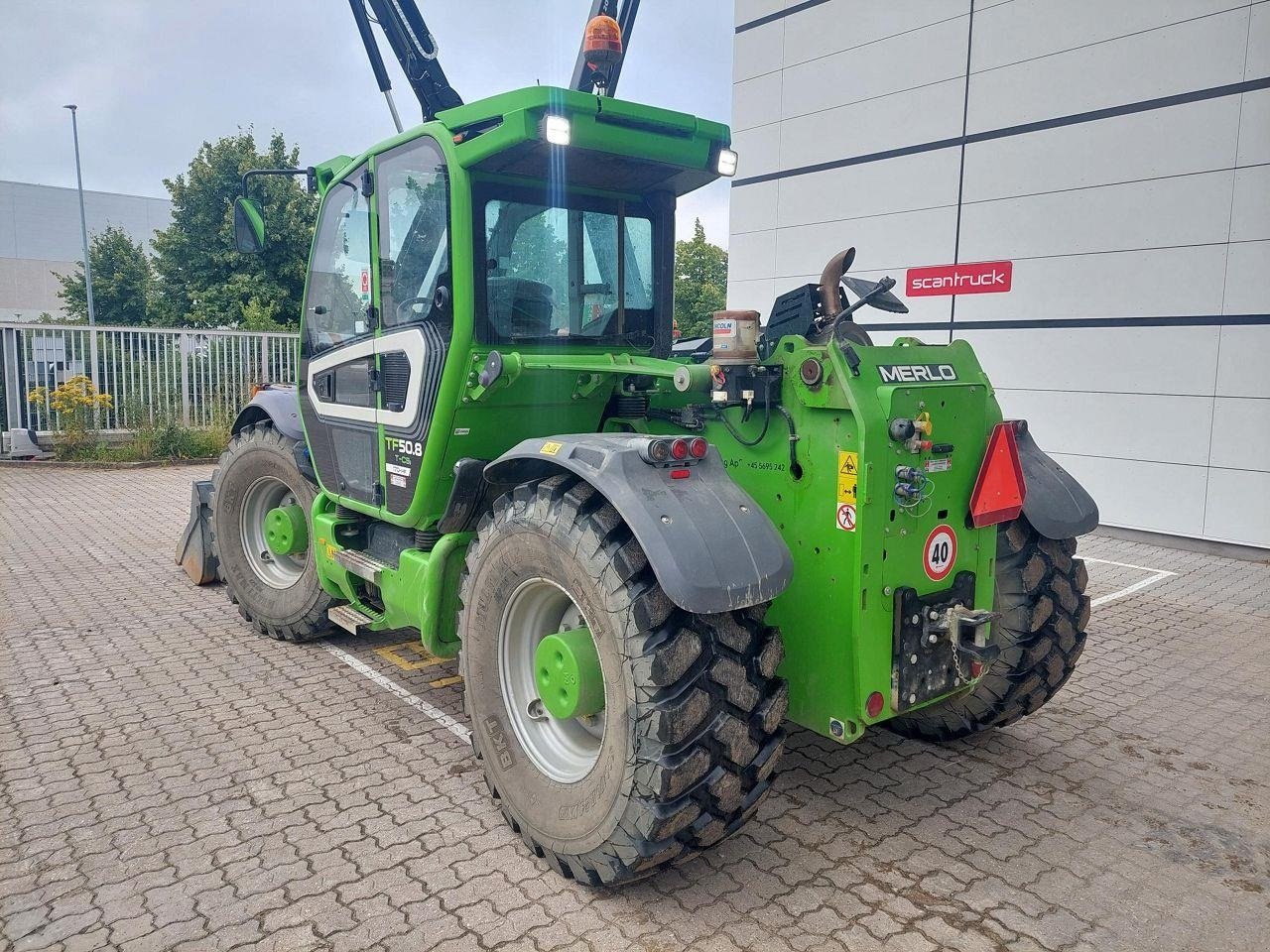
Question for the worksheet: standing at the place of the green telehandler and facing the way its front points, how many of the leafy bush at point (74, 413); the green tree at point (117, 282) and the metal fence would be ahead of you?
3

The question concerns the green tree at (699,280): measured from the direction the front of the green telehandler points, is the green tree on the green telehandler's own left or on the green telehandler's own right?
on the green telehandler's own right

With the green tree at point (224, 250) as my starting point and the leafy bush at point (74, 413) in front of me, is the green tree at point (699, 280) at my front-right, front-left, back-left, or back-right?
back-left

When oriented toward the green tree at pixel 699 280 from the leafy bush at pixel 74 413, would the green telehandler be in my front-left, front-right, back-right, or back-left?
back-right

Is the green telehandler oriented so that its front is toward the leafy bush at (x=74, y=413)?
yes

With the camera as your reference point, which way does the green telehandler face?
facing away from the viewer and to the left of the viewer

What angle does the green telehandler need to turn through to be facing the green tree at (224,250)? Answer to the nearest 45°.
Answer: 0° — it already faces it
